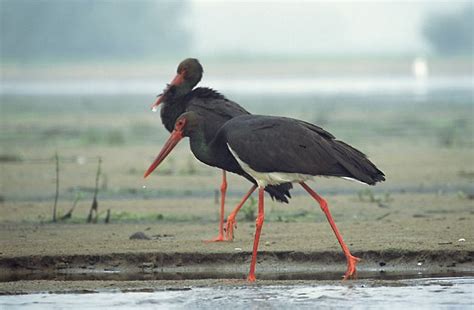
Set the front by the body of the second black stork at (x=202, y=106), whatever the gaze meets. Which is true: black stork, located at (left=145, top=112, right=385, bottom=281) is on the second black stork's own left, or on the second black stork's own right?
on the second black stork's own left

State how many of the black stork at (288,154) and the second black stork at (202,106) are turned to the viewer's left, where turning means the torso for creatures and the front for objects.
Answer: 2

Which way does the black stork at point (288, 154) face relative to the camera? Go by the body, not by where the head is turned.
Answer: to the viewer's left

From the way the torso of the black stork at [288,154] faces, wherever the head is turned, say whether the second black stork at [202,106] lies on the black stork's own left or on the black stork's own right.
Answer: on the black stork's own right

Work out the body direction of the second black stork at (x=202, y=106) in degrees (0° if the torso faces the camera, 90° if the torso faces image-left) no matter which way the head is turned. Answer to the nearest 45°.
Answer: approximately 90°
